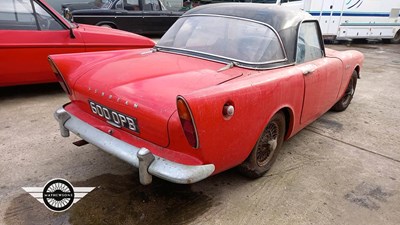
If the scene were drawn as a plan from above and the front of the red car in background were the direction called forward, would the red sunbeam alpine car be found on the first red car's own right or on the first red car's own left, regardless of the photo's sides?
on the first red car's own right

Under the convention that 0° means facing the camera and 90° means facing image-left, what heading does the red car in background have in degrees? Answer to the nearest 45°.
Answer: approximately 270°

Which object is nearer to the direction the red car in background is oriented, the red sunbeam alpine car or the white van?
the white van

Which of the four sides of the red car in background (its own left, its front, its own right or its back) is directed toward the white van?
front

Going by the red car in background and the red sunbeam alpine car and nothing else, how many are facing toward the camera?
0

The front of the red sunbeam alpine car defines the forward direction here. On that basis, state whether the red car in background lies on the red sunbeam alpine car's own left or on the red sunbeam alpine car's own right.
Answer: on the red sunbeam alpine car's own left

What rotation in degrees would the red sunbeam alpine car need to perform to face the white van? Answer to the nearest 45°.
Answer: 0° — it already faces it

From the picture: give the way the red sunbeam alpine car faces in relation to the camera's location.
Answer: facing away from the viewer and to the right of the viewer

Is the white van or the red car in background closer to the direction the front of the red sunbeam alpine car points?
the white van
